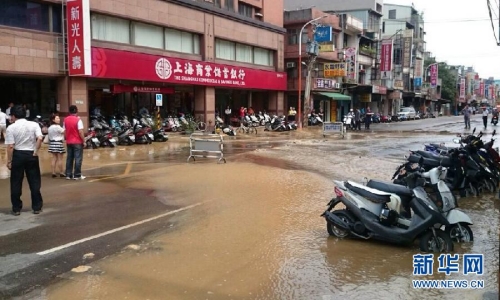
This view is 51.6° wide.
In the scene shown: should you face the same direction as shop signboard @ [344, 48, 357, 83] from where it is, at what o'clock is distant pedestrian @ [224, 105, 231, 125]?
The distant pedestrian is roughly at 1 o'clock from the shop signboard.

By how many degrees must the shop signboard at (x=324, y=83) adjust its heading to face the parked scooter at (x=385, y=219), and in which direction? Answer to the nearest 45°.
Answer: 0° — it already faces it

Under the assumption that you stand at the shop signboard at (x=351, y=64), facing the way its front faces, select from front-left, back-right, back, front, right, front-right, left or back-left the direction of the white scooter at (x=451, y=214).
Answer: front

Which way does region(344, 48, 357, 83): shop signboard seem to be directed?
toward the camera

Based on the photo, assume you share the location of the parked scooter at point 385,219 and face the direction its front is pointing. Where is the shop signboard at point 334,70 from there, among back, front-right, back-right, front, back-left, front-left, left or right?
left

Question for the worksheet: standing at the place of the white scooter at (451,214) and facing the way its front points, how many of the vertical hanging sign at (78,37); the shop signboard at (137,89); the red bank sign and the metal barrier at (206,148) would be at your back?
4

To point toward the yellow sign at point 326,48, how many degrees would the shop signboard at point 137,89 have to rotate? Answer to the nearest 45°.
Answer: approximately 90° to its left

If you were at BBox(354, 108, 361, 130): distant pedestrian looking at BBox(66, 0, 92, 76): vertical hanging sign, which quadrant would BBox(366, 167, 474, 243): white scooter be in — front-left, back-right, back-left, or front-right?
front-left

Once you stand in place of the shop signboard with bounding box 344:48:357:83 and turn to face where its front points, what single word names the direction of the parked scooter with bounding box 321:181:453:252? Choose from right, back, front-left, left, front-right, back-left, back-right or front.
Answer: front

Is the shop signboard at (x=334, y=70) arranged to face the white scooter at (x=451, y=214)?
yes

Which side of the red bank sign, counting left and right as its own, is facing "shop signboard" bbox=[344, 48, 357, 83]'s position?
left

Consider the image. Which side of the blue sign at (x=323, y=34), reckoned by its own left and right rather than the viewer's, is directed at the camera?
front

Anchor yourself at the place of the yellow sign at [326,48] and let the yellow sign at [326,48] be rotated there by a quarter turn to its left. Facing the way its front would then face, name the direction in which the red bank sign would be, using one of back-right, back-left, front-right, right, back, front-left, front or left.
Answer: back-right

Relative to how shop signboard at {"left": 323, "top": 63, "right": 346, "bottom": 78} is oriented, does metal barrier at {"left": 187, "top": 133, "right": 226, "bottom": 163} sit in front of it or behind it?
in front

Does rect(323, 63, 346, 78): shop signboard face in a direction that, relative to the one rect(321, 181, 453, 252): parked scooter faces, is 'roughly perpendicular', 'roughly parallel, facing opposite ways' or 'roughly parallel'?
roughly perpendicular
